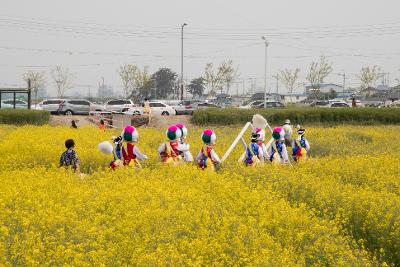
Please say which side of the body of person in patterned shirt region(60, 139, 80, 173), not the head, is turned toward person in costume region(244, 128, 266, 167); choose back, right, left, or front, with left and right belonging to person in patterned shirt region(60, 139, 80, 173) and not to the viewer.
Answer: right

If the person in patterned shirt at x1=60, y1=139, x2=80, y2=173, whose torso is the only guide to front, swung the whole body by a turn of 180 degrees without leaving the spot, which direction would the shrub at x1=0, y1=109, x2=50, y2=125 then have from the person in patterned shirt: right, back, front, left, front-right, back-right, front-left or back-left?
back

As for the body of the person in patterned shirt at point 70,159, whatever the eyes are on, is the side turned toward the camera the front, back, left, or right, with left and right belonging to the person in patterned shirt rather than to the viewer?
back

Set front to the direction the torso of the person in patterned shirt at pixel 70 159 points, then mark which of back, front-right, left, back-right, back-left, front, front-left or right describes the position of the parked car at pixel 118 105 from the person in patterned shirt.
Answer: front

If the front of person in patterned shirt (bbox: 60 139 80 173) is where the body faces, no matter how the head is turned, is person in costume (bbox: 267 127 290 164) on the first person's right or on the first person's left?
on the first person's right

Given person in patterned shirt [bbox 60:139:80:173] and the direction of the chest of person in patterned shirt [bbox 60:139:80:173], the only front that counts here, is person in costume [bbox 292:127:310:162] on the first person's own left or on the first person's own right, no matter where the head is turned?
on the first person's own right
